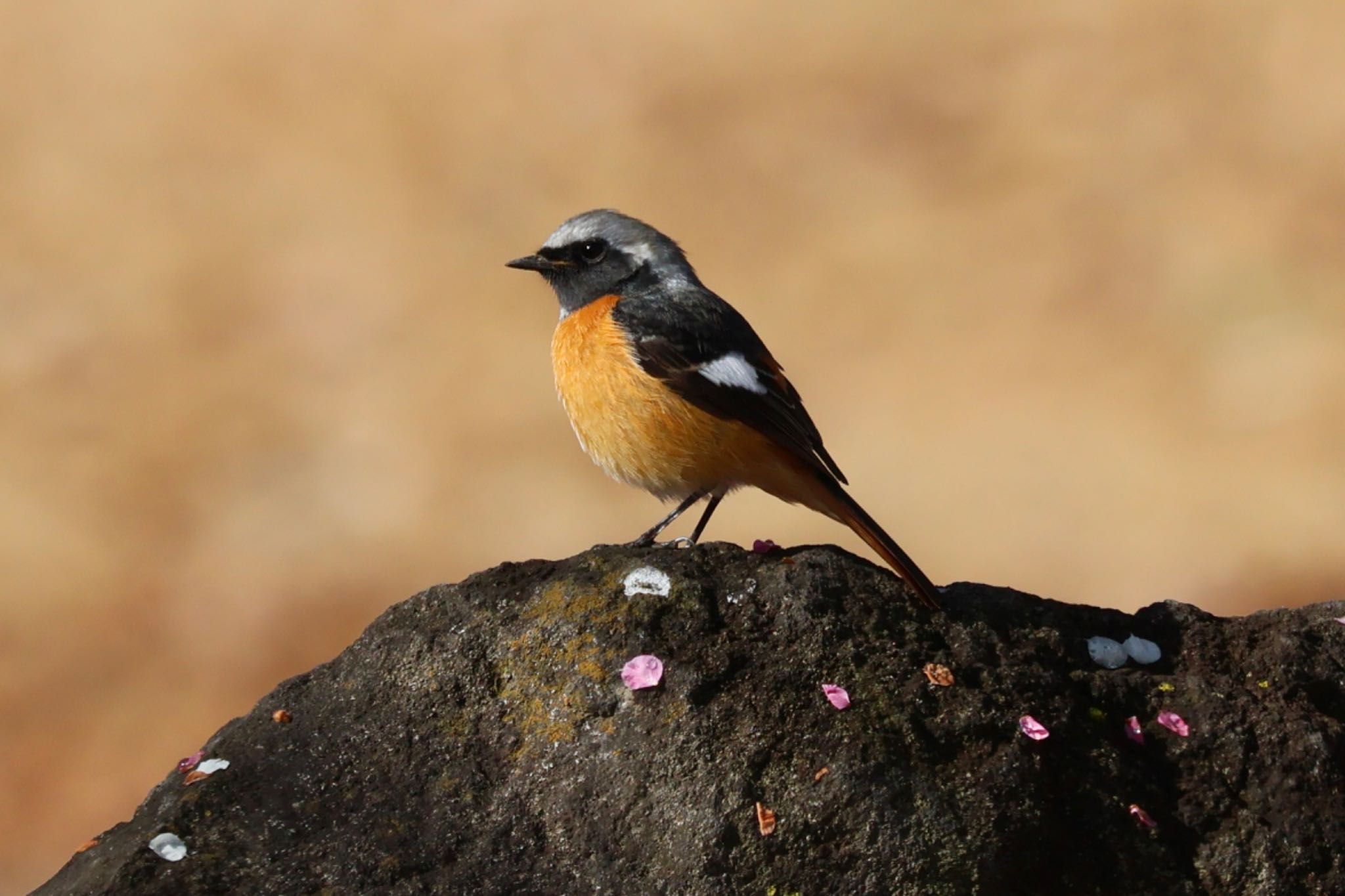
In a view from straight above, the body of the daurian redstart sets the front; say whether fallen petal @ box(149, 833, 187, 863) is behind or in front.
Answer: in front

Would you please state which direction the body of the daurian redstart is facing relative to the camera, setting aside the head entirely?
to the viewer's left
